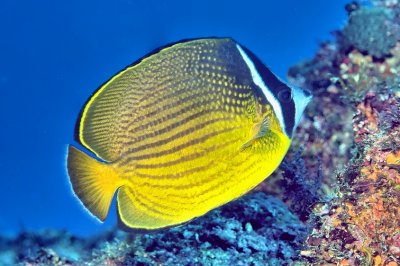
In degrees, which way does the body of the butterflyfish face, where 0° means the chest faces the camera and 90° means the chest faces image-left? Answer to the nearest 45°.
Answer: approximately 270°

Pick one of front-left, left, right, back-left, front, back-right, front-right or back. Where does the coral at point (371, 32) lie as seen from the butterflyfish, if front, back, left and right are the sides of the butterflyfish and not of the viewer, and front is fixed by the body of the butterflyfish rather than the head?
front-left

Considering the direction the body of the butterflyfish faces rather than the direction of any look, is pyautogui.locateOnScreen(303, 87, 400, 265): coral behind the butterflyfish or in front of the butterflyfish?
in front
